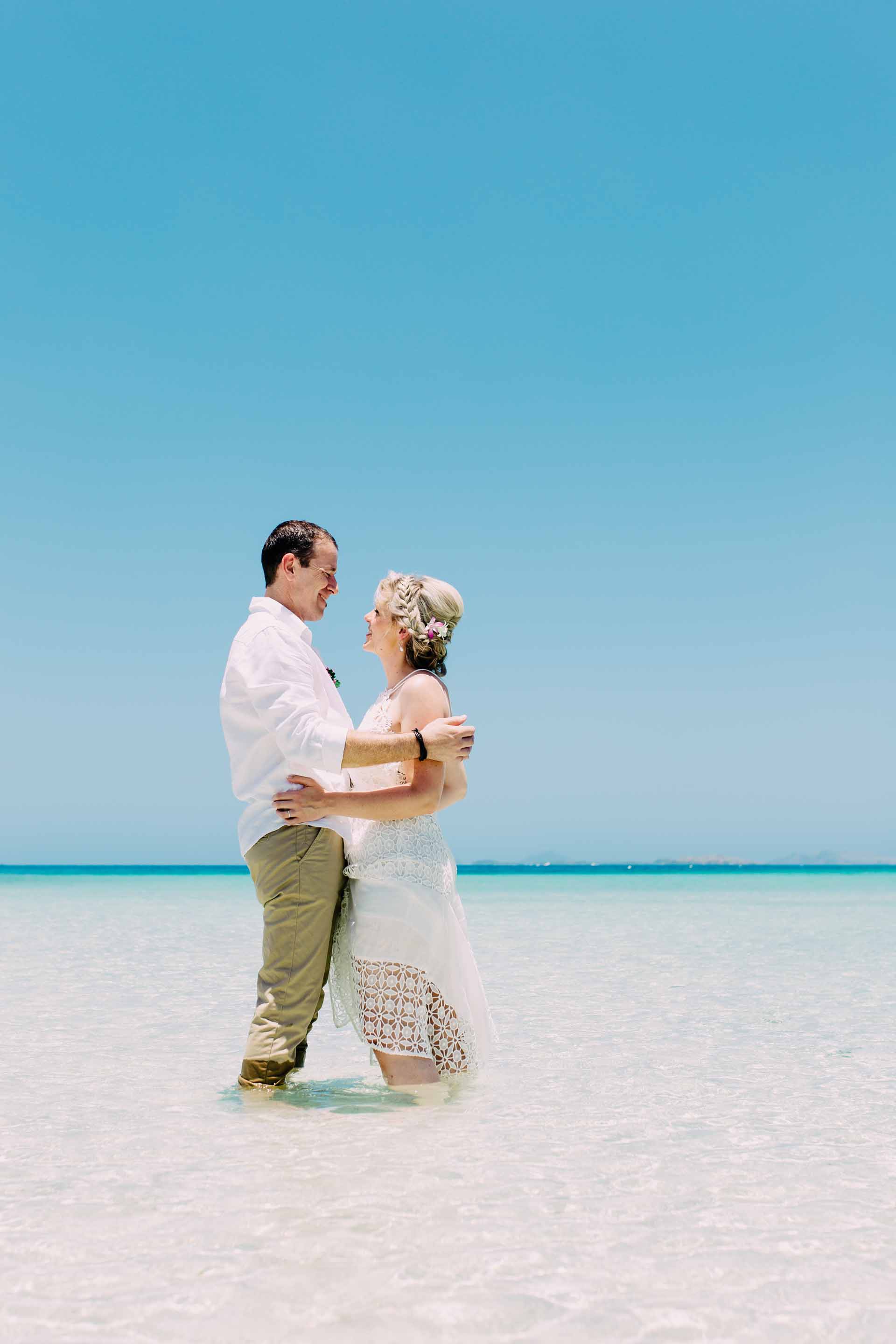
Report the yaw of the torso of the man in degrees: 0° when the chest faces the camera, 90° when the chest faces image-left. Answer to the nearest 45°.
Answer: approximately 270°

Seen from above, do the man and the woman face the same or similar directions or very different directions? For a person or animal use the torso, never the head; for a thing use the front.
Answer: very different directions

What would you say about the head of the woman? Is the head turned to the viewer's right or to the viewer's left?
to the viewer's left

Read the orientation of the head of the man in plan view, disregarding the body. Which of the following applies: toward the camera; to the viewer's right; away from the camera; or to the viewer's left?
to the viewer's right

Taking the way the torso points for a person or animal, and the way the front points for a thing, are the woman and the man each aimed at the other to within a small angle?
yes

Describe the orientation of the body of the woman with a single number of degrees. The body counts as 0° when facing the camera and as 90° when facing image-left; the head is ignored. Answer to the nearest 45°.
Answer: approximately 90°
